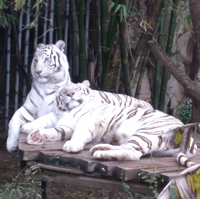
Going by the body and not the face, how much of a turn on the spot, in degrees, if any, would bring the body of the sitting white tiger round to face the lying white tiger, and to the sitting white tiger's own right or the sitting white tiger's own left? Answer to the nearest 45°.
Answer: approximately 90° to the sitting white tiger's own left

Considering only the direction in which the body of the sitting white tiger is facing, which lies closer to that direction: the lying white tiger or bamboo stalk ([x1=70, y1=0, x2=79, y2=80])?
the lying white tiger

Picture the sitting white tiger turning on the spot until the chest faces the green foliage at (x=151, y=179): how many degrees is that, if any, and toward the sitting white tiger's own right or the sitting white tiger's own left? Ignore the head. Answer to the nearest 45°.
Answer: approximately 45° to the sitting white tiger's own left

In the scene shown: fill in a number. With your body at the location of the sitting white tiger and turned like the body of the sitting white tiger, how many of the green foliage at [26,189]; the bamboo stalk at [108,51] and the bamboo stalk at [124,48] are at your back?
2

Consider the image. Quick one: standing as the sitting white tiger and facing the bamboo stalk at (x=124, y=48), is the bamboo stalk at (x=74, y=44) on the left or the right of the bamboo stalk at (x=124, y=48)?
left

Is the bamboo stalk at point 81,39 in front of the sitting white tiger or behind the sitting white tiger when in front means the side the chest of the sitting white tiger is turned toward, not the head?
behind

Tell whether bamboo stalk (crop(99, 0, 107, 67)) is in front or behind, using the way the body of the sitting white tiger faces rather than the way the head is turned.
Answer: behind

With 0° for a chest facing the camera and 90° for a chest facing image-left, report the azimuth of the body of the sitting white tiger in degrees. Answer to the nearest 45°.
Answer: approximately 45°

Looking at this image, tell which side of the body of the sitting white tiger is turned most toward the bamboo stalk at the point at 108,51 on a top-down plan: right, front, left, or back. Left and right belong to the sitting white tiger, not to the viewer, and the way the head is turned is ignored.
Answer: back

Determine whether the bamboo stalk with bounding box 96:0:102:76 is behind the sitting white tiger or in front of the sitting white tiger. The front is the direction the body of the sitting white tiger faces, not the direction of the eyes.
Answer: behind

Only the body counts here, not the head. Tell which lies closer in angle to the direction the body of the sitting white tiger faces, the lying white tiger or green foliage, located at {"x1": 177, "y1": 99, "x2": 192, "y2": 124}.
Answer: the lying white tiger
